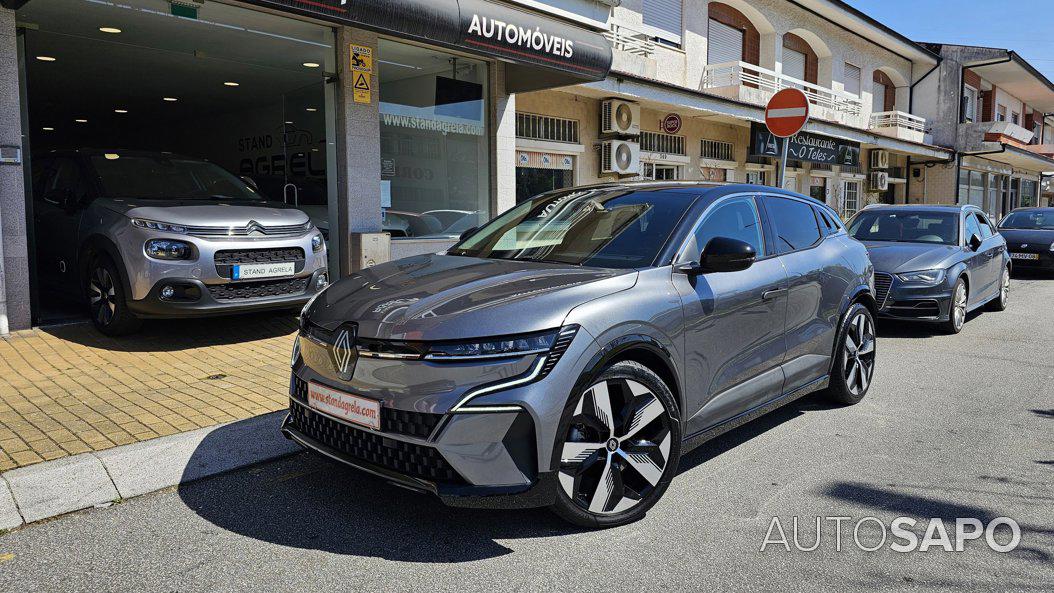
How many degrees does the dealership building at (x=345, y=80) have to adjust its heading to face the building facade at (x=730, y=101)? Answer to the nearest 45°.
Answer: approximately 90° to its left

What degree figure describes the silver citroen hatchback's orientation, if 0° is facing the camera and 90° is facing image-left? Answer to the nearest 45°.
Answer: approximately 315°

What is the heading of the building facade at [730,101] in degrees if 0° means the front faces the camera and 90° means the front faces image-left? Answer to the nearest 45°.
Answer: approximately 315°

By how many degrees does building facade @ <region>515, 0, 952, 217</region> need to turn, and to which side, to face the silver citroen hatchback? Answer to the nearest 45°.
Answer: approximately 45° to its right

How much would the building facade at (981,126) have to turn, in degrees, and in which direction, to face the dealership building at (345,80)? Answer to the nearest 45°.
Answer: approximately 45° to its right

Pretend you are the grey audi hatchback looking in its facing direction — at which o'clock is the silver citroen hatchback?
The silver citroen hatchback is roughly at 12 o'clock from the grey audi hatchback.

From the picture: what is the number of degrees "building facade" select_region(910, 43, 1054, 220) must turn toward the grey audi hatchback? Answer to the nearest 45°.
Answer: approximately 45° to its right

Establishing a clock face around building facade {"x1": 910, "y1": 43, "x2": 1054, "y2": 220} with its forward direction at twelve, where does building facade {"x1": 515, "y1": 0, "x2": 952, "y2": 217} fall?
building facade {"x1": 515, "y1": 0, "x2": 952, "y2": 217} is roughly at 2 o'clock from building facade {"x1": 910, "y1": 43, "x2": 1054, "y2": 220}.

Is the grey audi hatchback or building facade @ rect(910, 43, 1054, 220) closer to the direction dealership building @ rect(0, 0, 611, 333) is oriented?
the grey audi hatchback

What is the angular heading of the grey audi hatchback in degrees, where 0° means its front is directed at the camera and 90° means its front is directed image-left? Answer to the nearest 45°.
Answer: approximately 45°

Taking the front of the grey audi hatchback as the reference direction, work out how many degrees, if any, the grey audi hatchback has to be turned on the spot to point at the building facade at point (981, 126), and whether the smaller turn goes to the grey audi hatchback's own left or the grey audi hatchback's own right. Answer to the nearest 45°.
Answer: approximately 135° to the grey audi hatchback's own right

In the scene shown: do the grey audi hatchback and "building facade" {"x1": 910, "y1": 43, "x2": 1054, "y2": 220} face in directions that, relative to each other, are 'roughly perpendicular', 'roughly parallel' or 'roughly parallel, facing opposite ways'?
roughly perpendicular

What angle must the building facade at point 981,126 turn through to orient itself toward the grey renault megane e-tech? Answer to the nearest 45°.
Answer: approximately 45° to its right
